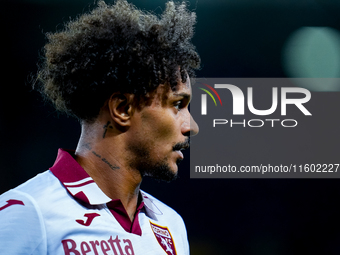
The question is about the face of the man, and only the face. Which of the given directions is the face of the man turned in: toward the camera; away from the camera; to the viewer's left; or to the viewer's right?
to the viewer's right

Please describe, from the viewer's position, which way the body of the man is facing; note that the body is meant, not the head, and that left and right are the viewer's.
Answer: facing the viewer and to the right of the viewer
